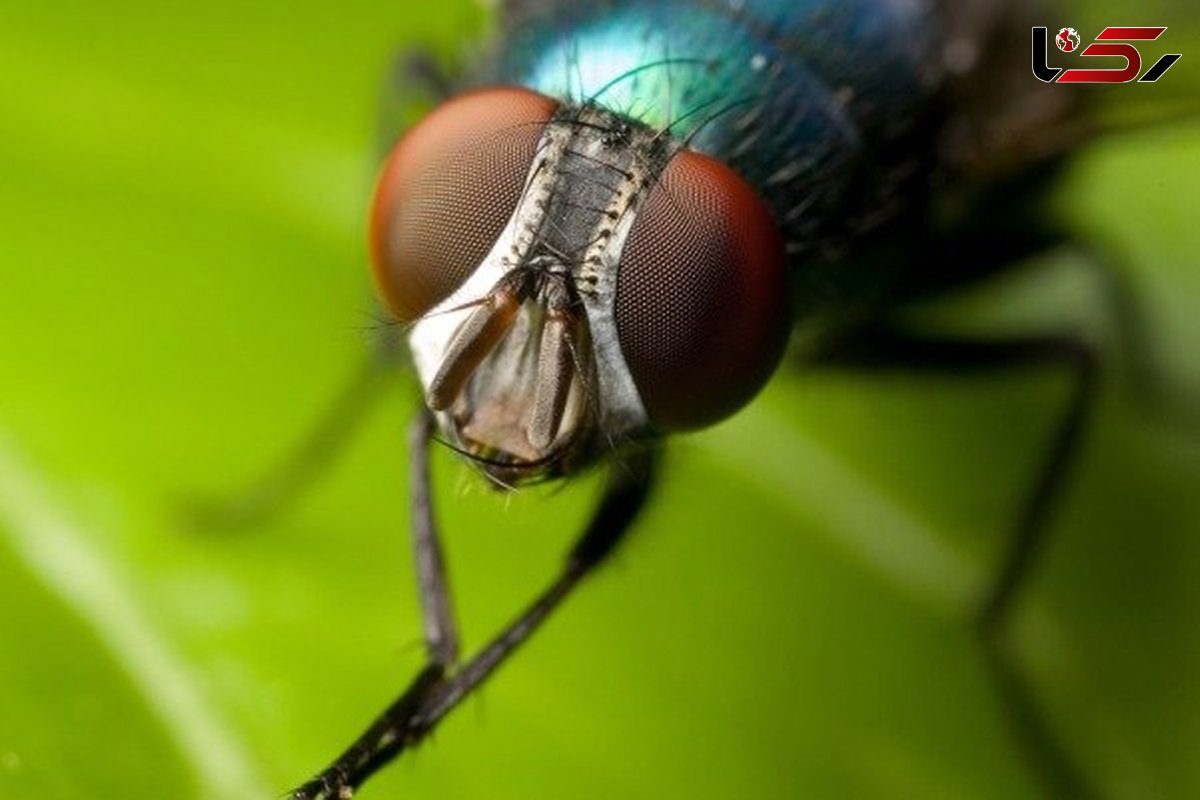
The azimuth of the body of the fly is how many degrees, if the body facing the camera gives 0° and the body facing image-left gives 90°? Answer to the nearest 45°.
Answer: approximately 45°
